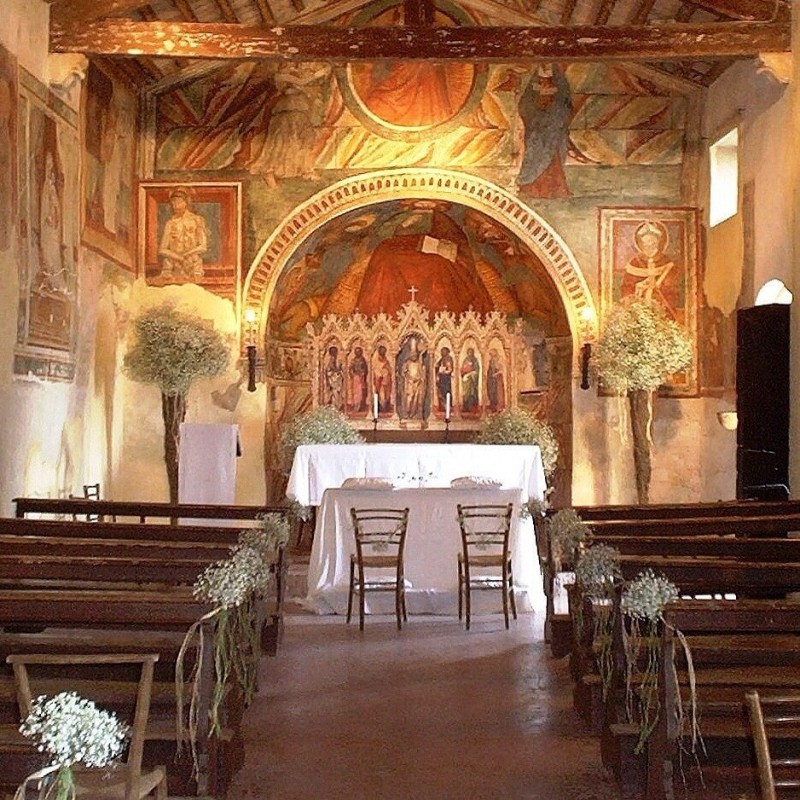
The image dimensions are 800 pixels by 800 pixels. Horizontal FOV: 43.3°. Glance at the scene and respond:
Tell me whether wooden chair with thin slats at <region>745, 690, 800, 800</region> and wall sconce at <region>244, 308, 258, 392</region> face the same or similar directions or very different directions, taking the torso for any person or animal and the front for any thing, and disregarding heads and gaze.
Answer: very different directions

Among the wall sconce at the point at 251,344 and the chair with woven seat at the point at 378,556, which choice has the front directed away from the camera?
the chair with woven seat

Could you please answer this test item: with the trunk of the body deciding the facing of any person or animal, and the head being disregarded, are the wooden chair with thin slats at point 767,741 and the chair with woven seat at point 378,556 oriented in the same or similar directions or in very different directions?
same or similar directions

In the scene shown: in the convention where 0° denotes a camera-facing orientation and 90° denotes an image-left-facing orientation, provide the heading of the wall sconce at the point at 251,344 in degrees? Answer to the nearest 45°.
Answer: approximately 0°

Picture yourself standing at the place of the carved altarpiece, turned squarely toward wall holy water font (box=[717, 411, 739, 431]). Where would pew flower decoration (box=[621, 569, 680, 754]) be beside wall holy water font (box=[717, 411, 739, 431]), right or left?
right

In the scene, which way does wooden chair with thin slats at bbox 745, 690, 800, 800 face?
away from the camera

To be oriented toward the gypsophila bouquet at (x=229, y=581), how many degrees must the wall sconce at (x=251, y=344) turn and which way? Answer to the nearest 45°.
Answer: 0° — it already faces it

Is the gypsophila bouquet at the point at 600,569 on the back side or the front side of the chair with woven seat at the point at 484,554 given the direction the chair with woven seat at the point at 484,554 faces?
on the back side

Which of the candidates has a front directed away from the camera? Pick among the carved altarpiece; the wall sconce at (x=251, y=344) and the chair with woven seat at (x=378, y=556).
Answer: the chair with woven seat

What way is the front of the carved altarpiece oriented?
toward the camera

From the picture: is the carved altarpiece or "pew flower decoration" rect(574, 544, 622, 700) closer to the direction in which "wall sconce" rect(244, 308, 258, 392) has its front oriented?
the pew flower decoration

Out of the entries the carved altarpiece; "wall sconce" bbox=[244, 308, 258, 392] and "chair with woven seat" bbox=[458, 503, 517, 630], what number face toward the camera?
2

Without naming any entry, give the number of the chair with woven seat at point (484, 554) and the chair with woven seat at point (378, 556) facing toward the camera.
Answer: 0

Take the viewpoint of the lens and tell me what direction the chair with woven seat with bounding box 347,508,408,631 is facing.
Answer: facing away from the viewer

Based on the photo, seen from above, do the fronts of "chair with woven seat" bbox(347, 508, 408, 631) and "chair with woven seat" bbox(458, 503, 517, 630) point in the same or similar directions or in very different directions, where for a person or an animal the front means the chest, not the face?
same or similar directions

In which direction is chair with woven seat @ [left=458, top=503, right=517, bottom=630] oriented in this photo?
away from the camera

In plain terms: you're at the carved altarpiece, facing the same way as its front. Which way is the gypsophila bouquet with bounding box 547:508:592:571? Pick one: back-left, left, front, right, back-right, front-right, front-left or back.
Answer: front

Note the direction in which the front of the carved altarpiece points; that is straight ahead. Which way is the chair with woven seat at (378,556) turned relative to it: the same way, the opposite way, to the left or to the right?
the opposite way

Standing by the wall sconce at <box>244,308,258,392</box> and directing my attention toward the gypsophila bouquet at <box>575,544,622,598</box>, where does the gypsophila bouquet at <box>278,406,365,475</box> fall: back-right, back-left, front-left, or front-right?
front-left

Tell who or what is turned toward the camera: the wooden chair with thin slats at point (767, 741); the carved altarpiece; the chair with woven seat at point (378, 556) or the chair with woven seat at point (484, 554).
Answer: the carved altarpiece
